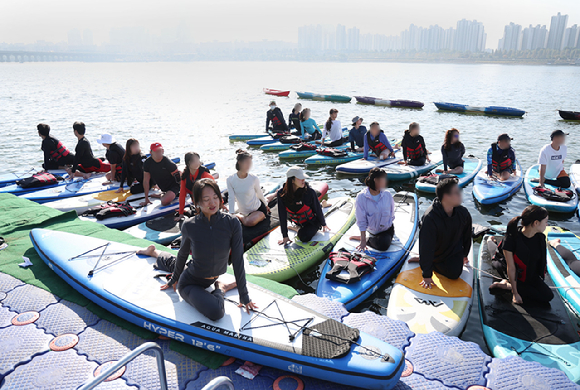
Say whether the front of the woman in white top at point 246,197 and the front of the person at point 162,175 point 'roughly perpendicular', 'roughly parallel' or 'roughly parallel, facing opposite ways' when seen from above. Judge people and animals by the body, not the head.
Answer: roughly parallel

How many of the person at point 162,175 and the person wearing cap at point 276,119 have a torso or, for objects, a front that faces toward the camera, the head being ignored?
2

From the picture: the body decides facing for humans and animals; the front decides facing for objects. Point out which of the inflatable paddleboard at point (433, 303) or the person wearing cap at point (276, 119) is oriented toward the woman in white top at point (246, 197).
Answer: the person wearing cap

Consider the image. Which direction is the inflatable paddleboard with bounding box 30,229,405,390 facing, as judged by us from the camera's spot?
facing away from the viewer and to the left of the viewer

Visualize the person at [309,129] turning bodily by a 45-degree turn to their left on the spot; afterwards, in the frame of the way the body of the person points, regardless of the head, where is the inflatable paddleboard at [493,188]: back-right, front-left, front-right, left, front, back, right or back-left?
front-right

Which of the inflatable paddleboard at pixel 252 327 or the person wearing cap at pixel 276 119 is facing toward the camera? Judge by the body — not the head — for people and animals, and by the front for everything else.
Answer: the person wearing cap

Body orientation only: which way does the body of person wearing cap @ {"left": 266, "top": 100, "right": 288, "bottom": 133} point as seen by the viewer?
toward the camera

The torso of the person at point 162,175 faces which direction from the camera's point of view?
toward the camera

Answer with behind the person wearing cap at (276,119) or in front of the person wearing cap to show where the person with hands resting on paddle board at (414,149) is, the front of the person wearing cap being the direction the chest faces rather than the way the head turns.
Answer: in front

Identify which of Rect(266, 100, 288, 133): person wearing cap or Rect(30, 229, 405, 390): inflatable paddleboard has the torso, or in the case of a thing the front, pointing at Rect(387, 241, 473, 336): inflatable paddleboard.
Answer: the person wearing cap

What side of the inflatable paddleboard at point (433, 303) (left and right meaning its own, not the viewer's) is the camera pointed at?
front

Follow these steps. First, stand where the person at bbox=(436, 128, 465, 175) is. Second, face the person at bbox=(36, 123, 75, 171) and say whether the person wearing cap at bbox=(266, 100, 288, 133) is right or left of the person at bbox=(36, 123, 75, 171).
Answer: right
